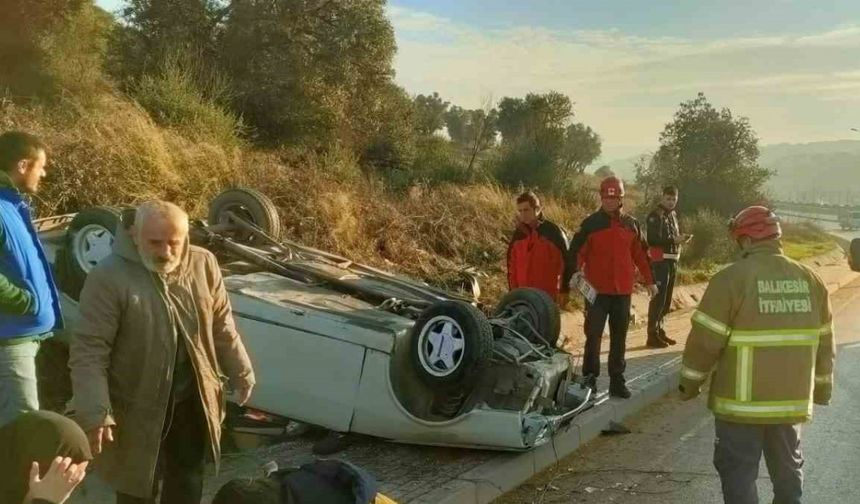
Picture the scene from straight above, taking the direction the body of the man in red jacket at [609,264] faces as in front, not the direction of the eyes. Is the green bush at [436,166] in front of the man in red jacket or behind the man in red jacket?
behind

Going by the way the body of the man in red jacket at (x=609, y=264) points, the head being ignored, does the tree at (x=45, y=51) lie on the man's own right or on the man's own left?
on the man's own right

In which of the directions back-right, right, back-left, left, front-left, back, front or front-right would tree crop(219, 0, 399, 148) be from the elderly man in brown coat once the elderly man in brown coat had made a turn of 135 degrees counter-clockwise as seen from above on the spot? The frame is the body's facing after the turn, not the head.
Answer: front

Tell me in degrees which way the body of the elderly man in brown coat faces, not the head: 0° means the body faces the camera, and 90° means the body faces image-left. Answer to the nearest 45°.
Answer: approximately 315°

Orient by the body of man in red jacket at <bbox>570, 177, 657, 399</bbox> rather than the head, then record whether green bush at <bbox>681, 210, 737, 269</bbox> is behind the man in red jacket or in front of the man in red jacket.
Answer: behind

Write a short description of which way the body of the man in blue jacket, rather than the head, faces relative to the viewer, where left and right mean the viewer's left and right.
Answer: facing to the right of the viewer

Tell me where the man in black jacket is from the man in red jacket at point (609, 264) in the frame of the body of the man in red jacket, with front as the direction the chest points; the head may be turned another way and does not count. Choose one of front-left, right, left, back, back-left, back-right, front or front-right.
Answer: back

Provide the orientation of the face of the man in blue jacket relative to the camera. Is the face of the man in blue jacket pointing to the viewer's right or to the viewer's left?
to the viewer's right

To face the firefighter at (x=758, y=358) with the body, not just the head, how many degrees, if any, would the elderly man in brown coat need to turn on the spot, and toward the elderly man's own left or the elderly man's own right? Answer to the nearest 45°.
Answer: approximately 45° to the elderly man's own left

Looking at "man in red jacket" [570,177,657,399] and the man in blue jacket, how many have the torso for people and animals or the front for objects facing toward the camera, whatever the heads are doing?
1

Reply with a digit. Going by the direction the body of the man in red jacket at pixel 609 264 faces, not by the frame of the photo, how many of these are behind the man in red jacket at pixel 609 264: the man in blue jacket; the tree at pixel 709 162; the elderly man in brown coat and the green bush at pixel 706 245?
2

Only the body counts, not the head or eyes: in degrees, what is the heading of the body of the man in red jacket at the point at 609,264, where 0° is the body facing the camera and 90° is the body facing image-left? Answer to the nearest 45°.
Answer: approximately 0°

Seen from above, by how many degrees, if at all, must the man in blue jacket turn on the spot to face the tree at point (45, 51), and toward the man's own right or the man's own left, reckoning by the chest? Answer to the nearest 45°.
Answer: approximately 90° to the man's own left
